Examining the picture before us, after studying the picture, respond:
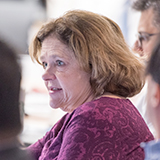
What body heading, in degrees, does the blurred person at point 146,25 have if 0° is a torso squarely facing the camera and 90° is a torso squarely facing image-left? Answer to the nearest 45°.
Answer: approximately 90°

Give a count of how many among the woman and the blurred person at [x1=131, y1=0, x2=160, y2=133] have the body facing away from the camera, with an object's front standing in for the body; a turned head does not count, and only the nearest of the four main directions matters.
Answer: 0

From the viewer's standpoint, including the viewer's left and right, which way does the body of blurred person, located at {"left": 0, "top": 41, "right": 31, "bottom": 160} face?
facing away from the viewer

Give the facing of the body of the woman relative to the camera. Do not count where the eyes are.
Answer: to the viewer's left

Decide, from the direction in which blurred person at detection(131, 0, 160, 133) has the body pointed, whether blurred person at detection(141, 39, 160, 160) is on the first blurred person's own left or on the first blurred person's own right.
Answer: on the first blurred person's own left

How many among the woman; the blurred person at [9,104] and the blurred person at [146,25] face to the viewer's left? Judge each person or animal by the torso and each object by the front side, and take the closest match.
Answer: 2

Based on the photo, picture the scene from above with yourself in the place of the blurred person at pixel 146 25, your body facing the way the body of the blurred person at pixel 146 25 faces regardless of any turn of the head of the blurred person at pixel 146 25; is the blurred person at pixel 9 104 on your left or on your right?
on your left

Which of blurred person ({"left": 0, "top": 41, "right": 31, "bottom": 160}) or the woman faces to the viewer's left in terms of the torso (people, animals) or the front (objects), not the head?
the woman

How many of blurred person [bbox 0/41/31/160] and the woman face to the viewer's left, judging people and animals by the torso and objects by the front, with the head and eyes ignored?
1

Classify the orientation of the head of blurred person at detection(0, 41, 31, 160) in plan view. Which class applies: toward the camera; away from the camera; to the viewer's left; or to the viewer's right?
away from the camera
